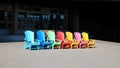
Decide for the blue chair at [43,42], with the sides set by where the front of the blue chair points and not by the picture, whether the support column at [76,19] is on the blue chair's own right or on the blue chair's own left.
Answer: on the blue chair's own left

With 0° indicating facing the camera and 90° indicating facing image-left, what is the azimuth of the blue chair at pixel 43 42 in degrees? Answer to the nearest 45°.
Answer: approximately 315°
